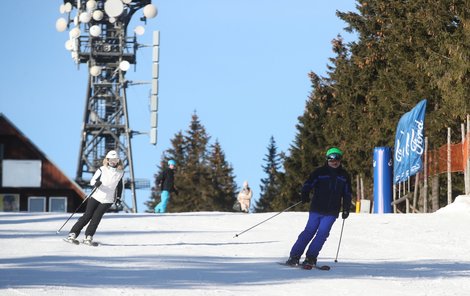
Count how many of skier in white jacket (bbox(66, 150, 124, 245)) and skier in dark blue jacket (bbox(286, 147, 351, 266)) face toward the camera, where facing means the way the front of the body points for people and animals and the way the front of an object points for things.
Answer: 2

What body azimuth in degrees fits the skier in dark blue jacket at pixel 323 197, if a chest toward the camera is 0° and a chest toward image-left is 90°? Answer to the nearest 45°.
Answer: approximately 0°

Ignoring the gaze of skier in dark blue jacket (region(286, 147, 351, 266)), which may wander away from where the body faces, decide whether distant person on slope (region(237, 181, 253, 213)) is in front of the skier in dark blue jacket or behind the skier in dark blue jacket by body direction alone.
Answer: behind

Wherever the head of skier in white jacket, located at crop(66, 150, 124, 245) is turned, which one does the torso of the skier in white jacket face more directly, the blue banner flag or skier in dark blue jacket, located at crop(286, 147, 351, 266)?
the skier in dark blue jacket

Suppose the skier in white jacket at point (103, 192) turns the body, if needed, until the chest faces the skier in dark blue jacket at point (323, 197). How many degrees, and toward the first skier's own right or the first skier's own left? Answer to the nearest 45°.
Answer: approximately 45° to the first skier's own left

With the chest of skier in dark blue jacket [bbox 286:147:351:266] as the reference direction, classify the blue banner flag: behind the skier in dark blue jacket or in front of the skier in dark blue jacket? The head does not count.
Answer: behind

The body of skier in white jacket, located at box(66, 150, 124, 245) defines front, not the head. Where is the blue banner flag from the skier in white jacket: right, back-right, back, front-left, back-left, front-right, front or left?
back-left

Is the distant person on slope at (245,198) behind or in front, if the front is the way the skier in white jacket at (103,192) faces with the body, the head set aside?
behind

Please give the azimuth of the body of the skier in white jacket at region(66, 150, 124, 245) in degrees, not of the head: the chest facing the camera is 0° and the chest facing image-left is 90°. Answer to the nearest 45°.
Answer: approximately 0°
